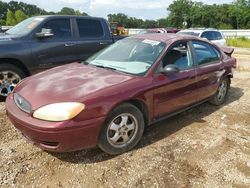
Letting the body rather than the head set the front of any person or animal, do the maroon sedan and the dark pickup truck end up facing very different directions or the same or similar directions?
same or similar directions

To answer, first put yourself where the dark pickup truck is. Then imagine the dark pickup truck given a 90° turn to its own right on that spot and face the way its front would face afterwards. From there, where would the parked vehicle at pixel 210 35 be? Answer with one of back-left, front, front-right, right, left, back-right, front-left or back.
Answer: right

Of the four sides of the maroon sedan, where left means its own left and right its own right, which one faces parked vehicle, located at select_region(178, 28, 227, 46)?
back

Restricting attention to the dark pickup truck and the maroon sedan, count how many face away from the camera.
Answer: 0

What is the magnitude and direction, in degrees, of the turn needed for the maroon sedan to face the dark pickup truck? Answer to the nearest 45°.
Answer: approximately 90° to its right

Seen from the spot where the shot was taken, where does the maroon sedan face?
facing the viewer and to the left of the viewer
